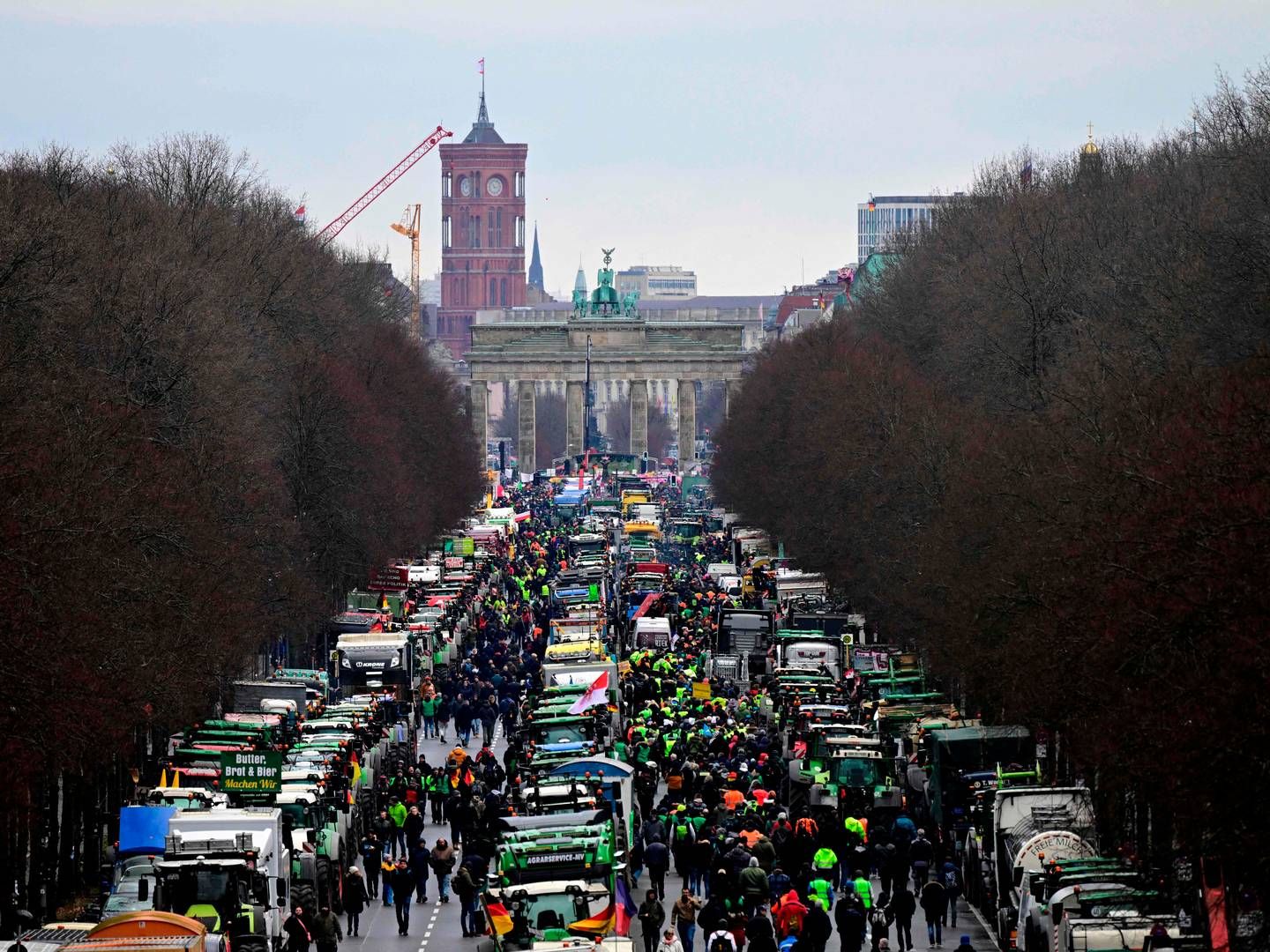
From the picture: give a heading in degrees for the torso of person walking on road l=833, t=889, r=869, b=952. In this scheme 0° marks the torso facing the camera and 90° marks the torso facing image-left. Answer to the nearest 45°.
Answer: approximately 180°

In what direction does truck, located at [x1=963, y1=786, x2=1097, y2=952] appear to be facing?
away from the camera

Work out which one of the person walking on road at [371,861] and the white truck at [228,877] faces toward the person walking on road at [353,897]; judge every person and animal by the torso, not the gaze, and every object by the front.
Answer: the person walking on road at [371,861]

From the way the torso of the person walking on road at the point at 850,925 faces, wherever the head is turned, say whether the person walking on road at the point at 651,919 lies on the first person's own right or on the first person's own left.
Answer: on the first person's own left

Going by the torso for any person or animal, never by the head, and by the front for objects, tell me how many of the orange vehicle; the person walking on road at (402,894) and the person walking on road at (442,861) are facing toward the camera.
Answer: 3

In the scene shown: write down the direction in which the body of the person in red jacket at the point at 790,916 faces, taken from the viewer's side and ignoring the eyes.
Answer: away from the camera

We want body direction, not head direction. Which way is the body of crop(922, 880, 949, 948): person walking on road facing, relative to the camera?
away from the camera

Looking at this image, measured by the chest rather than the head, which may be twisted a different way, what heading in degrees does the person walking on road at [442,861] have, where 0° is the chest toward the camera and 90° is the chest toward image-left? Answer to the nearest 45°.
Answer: approximately 0°

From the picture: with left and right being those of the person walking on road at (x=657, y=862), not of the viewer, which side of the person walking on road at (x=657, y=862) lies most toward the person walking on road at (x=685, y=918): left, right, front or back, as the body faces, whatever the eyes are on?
back

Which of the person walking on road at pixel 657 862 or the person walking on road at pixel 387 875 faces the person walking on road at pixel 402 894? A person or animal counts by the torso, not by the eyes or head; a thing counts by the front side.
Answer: the person walking on road at pixel 387 875
